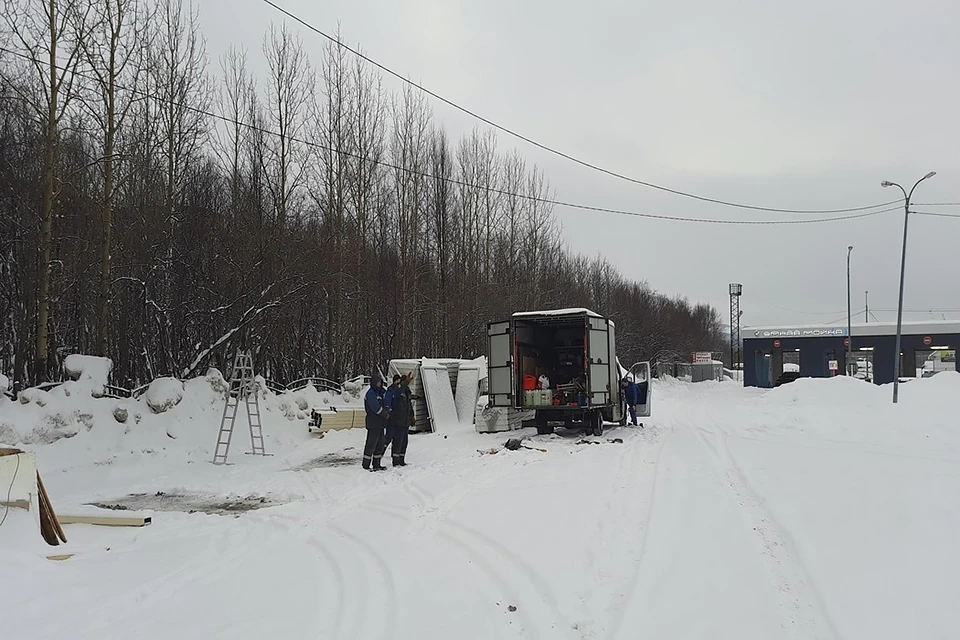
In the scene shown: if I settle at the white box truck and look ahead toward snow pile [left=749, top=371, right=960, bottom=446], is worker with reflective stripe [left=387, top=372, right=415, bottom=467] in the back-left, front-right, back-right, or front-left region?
back-right

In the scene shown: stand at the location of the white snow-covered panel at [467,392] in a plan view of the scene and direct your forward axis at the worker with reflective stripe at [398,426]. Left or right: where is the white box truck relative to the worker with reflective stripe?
left

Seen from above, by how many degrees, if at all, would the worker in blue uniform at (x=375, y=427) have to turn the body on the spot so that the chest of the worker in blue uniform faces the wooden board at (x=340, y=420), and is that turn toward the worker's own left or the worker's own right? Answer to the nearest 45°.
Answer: approximately 90° to the worker's own left

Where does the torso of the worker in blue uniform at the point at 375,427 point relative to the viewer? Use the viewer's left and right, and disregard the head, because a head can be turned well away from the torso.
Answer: facing to the right of the viewer

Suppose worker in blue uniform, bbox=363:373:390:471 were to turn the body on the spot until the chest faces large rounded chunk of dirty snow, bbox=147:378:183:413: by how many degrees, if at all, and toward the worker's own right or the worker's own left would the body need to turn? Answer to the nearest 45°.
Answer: approximately 135° to the worker's own left

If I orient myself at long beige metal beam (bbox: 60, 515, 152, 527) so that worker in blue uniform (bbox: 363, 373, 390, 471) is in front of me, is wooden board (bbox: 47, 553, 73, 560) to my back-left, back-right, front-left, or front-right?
back-right

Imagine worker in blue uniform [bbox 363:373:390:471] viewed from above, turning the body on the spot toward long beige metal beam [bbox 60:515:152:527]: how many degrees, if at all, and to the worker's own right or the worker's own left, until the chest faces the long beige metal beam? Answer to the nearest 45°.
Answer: approximately 135° to the worker's own right

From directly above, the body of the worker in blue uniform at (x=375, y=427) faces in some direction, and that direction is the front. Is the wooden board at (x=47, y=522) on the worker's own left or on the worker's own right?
on the worker's own right

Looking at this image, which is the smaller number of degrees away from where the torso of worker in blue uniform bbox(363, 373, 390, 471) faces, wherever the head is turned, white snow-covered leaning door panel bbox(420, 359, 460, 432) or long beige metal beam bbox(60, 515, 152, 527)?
the white snow-covered leaning door panel

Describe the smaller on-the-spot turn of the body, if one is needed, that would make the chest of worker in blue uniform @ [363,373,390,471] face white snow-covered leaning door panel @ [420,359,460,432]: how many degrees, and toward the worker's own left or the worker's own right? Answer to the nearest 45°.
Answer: approximately 90° to the worker's own left
